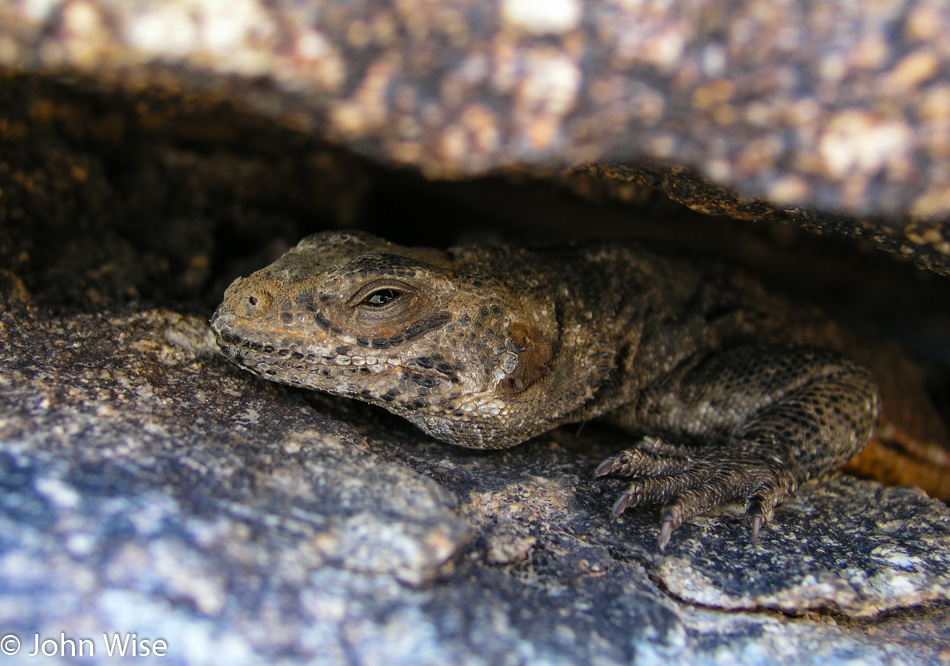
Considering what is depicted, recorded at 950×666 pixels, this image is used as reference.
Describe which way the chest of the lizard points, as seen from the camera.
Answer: to the viewer's left
